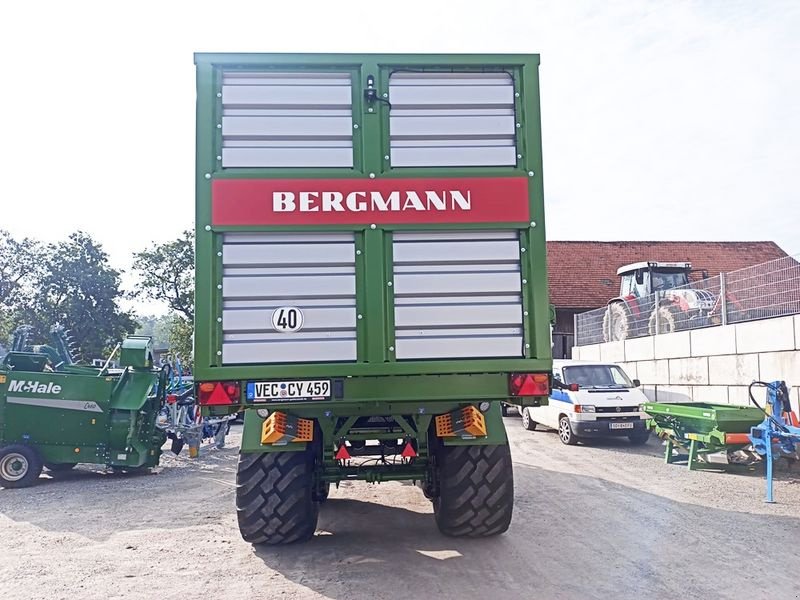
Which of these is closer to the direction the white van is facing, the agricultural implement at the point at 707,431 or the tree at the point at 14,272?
the agricultural implement

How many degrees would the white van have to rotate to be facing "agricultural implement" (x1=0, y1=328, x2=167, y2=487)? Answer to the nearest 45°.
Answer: approximately 90° to its right

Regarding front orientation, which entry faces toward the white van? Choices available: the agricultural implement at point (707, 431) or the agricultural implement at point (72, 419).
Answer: the agricultural implement at point (72, 419)

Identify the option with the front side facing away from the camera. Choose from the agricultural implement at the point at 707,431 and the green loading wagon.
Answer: the green loading wagon

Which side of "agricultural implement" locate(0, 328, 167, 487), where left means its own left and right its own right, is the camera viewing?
right

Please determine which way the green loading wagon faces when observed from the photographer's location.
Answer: facing away from the viewer

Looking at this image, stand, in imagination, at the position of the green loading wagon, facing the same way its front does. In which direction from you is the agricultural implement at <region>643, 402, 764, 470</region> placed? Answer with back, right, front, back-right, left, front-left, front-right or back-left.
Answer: front-right

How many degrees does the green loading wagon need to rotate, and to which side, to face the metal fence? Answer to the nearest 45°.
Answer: approximately 45° to its right

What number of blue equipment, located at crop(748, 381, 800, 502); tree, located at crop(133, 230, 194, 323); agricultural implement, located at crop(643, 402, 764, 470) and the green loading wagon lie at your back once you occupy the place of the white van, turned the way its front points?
1

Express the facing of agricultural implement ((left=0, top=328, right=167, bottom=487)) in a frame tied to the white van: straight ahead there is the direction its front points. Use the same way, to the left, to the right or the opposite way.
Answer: to the left

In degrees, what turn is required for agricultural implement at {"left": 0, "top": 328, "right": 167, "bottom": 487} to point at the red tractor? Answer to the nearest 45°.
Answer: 0° — it already faces it

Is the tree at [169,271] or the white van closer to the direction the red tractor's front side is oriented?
the white van

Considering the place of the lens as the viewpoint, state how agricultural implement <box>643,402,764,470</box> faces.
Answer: facing the viewer and to the left of the viewer

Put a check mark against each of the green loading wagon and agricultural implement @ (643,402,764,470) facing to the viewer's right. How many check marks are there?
0
